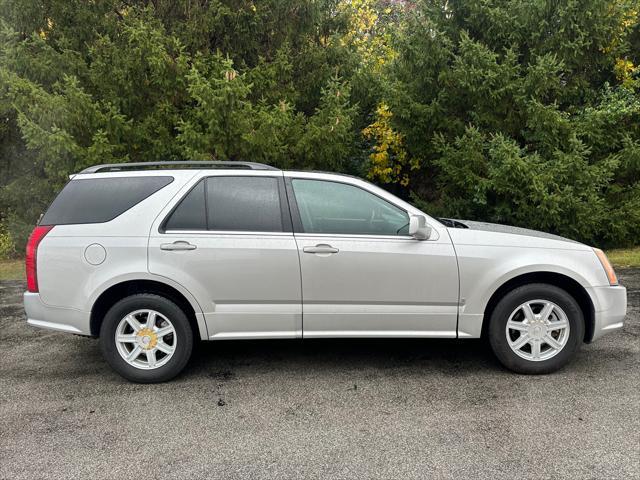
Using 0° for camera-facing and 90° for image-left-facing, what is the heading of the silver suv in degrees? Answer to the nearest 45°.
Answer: approximately 270°
